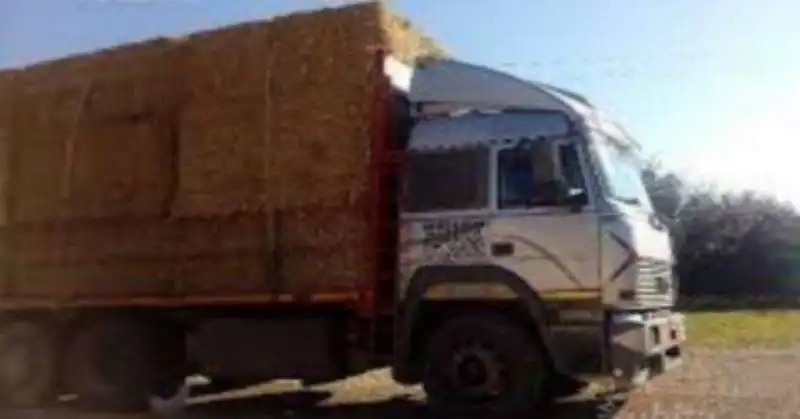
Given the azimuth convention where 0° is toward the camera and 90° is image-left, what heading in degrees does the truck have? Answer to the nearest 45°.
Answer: approximately 270°
